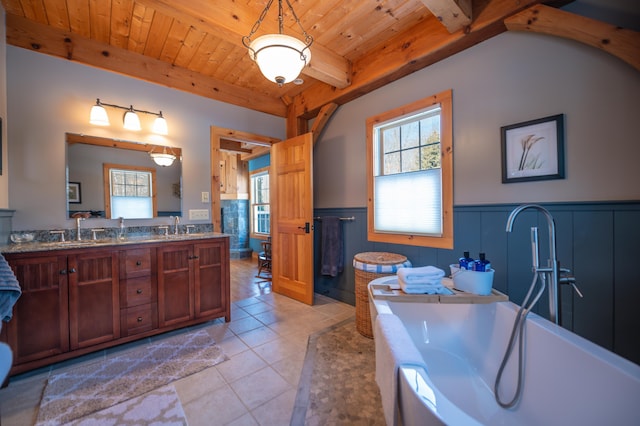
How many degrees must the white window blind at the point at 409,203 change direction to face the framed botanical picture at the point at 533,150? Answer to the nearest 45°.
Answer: approximately 90° to its left

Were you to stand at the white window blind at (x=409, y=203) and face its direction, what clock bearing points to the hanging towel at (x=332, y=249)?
The hanging towel is roughly at 2 o'clock from the white window blind.

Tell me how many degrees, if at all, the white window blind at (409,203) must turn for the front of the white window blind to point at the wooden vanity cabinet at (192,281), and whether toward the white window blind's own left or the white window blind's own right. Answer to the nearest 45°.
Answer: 0° — it already faces it

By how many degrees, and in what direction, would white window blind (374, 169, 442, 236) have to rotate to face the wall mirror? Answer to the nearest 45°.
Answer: approximately 45° to its right

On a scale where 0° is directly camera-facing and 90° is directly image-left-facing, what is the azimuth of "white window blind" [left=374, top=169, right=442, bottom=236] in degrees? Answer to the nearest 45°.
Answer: approximately 45°

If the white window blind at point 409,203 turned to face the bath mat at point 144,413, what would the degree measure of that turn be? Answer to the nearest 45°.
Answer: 0° — it already faces it

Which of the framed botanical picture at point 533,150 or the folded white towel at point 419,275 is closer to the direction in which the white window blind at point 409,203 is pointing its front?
the folded white towel

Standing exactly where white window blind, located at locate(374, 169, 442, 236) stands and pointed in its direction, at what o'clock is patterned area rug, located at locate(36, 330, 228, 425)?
The patterned area rug is roughly at 12 o'clock from the white window blind.

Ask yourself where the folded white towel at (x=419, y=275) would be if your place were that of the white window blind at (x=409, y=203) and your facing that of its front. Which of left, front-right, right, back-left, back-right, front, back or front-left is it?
front-left

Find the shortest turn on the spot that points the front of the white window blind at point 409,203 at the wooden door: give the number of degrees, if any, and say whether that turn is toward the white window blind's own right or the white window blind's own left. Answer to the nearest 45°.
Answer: approximately 45° to the white window blind's own right

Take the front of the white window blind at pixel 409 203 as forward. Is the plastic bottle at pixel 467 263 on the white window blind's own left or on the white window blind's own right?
on the white window blind's own left
